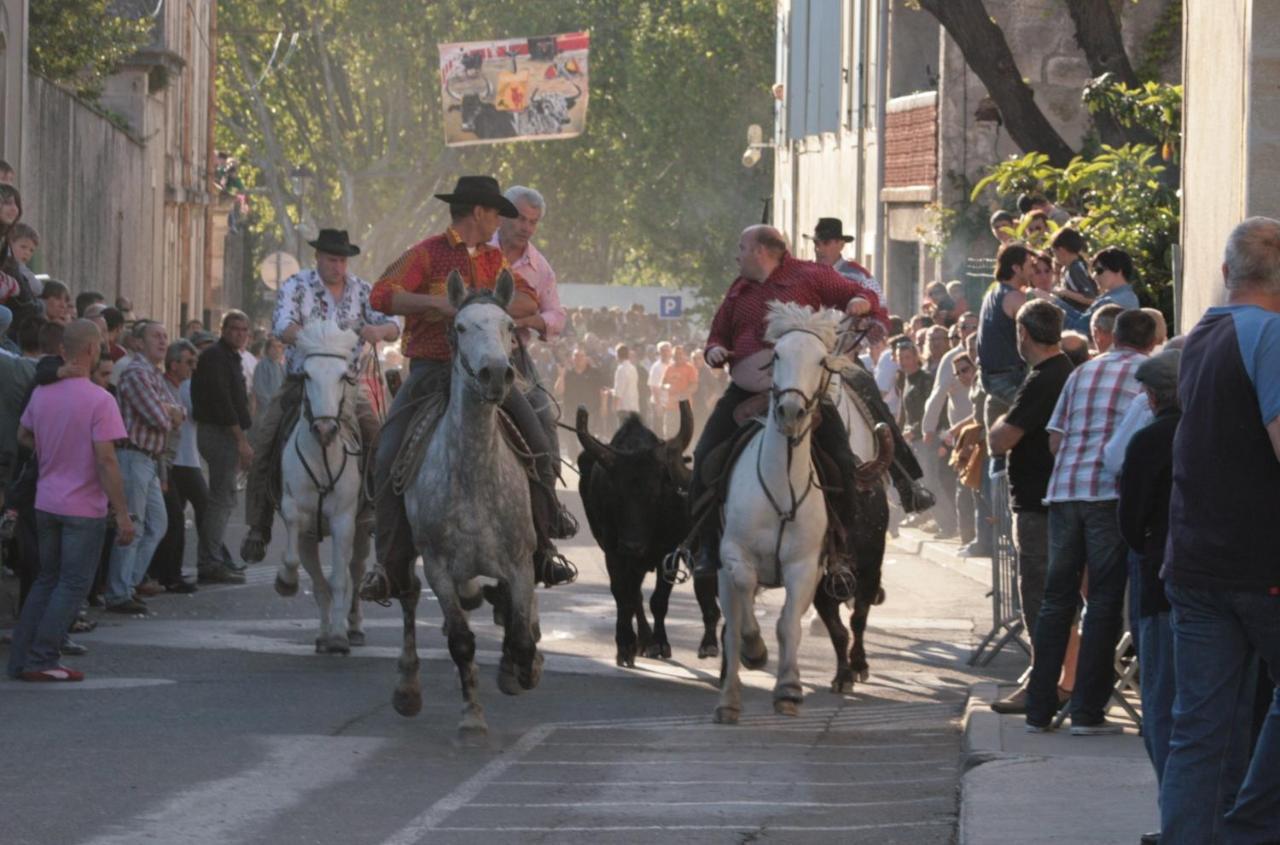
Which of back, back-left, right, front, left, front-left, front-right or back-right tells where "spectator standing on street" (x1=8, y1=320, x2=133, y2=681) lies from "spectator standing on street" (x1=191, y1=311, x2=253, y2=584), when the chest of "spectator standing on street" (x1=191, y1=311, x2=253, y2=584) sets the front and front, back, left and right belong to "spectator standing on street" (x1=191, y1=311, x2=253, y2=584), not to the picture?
right

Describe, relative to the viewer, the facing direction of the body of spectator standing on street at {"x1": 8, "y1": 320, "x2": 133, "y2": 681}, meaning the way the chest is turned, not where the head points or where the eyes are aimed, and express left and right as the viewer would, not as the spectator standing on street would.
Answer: facing away from the viewer and to the right of the viewer

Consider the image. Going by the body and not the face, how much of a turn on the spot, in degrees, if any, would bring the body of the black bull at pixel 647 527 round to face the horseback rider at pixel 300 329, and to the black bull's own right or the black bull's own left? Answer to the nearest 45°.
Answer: approximately 90° to the black bull's own right

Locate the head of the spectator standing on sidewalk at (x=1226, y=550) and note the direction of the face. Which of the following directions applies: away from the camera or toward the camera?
away from the camera

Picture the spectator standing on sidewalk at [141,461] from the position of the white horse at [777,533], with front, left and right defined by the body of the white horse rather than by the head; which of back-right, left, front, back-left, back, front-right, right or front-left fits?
back-right

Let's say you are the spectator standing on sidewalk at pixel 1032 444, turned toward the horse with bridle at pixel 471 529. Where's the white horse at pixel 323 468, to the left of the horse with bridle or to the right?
right

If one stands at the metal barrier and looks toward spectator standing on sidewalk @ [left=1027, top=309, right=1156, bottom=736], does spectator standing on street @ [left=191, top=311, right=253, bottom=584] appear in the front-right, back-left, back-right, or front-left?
back-right

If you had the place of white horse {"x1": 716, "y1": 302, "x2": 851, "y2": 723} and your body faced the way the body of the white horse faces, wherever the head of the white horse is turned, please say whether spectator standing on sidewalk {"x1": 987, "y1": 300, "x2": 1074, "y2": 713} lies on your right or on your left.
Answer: on your left

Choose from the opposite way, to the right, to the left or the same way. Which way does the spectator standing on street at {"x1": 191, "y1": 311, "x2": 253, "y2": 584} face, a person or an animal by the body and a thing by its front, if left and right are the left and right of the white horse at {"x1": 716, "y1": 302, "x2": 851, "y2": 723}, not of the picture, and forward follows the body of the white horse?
to the left
